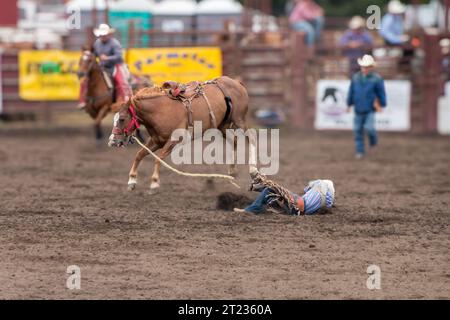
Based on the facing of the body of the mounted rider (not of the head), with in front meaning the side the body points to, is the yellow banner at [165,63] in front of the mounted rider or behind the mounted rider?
behind

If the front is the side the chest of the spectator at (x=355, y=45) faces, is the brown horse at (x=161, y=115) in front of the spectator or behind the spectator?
in front

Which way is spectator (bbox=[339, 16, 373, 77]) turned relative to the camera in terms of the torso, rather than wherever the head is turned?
toward the camera

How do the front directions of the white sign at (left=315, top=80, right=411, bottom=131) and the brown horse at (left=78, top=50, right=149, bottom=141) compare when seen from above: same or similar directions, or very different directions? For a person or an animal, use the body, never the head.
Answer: same or similar directions

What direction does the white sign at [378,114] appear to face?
toward the camera

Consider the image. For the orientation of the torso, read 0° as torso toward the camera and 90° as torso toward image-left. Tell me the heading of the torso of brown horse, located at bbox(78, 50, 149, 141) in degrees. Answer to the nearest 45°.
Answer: approximately 45°

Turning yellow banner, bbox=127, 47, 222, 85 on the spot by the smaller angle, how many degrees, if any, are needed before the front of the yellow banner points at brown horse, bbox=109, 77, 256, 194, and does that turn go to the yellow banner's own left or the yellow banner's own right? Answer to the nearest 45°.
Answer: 0° — it already faces it

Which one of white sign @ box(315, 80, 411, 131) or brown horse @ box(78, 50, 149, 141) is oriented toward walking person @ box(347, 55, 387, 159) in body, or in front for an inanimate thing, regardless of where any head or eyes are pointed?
the white sign

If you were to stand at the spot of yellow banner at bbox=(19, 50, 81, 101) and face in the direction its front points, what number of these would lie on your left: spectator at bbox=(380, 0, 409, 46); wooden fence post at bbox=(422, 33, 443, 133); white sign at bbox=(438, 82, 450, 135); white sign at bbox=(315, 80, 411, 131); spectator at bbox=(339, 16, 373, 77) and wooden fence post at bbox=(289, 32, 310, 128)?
6

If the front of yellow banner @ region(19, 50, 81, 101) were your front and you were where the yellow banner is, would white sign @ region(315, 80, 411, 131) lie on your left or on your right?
on your left

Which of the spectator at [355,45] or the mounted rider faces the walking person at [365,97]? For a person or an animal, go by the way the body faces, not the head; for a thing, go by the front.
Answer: the spectator

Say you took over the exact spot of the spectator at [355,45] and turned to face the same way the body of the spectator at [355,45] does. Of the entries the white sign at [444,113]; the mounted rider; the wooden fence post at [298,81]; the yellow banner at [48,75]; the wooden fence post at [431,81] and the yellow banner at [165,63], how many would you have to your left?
2

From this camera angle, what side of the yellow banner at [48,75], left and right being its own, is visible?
front

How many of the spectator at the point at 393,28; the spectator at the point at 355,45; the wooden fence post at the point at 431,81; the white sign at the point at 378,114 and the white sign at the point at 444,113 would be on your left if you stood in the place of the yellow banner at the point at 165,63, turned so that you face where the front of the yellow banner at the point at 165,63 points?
5

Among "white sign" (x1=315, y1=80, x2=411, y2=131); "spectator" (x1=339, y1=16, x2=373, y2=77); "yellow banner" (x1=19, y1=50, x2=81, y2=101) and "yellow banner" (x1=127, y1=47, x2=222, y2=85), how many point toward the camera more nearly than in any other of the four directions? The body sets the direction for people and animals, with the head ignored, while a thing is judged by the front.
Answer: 4
